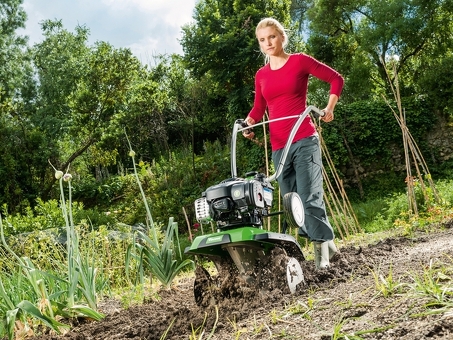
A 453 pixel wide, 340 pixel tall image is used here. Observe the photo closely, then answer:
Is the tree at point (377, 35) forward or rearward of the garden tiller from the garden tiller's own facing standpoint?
rearward

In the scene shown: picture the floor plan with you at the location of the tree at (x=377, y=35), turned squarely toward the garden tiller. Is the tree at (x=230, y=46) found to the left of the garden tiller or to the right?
right

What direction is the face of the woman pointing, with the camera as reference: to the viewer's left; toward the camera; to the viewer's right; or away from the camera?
toward the camera

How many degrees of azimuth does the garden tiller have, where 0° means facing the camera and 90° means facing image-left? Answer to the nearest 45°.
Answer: approximately 45°

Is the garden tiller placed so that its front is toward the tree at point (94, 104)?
no

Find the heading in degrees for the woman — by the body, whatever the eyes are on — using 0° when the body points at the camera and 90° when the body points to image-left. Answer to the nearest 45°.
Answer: approximately 45°

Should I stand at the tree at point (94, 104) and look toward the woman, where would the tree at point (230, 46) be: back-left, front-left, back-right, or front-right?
front-left

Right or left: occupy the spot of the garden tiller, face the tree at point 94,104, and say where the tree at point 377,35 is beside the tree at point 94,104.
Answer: right

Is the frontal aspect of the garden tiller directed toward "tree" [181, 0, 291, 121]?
no
